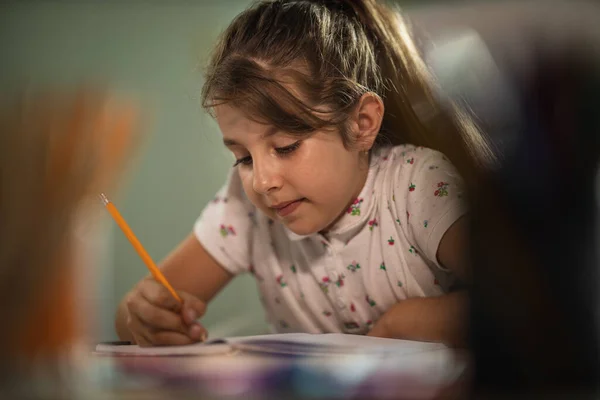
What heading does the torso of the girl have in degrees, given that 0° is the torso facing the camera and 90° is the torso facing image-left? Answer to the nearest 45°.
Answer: approximately 45°

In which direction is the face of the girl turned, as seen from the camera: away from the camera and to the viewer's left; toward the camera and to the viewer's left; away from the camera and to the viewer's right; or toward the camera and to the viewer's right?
toward the camera and to the viewer's left
